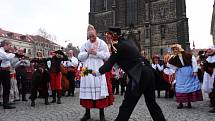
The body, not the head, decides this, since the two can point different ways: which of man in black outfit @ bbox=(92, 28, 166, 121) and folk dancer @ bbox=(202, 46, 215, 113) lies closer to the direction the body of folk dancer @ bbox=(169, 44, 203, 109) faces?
the man in black outfit

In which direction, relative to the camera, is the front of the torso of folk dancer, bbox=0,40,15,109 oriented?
to the viewer's right

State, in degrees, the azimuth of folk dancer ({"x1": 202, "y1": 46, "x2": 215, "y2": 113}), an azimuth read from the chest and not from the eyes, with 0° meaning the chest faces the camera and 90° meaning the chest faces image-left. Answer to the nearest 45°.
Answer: approximately 90°

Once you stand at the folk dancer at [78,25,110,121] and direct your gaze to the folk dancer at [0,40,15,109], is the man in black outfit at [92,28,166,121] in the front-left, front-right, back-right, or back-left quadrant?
back-left

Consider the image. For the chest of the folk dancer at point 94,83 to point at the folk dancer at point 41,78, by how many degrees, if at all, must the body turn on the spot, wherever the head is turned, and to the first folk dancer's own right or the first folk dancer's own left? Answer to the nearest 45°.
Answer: approximately 135° to the first folk dancer's own right

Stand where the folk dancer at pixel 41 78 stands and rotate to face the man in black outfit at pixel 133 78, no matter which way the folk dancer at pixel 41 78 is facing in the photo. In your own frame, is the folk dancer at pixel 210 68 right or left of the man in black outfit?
left

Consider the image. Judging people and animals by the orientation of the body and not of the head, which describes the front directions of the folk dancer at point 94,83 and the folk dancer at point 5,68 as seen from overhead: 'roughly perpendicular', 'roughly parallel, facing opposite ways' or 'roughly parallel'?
roughly perpendicular

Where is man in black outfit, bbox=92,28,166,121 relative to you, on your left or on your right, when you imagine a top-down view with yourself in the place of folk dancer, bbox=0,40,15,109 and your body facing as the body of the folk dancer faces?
on your right

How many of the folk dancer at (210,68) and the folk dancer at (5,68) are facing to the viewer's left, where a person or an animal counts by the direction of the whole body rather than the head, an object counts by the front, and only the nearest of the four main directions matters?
1
